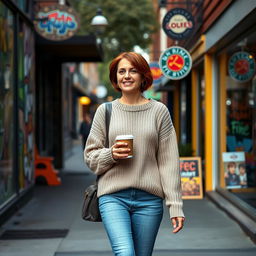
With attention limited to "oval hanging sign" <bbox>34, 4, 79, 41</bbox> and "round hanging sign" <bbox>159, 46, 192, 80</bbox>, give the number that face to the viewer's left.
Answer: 0

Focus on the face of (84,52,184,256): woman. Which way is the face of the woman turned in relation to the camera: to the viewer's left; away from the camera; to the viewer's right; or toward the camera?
toward the camera

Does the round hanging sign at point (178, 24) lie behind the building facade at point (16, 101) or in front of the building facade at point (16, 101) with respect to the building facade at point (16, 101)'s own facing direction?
in front

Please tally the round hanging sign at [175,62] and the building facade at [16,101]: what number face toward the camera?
1

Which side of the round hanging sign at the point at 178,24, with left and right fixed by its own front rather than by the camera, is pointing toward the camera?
front

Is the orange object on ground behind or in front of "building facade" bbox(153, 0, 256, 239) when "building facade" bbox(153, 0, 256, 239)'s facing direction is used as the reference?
in front

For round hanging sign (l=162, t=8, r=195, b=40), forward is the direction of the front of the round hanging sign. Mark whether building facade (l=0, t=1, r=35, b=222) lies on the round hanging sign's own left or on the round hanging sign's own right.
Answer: on the round hanging sign's own right

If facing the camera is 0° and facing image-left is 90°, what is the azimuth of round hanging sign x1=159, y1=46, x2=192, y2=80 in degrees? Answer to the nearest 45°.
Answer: approximately 0°

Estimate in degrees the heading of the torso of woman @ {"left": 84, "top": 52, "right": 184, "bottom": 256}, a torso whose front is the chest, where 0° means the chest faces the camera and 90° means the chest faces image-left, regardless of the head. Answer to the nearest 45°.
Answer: approximately 0°

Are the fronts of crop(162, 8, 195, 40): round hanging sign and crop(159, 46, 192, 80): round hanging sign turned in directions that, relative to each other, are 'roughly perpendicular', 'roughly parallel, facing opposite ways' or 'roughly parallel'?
roughly parallel

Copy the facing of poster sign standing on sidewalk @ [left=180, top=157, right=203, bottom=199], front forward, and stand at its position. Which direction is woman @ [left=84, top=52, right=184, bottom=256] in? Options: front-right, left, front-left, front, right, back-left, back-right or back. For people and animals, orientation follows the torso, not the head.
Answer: front

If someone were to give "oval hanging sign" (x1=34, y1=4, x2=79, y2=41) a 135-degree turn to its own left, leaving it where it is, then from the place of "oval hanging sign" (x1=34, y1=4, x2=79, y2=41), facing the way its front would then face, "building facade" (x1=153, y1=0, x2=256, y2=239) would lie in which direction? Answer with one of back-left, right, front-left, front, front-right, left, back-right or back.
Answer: right

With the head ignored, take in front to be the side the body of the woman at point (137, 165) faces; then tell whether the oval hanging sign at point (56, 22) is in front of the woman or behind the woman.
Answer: behind
